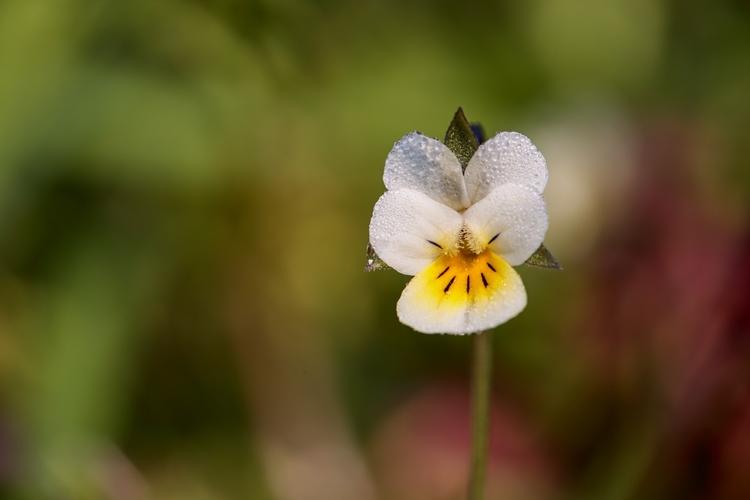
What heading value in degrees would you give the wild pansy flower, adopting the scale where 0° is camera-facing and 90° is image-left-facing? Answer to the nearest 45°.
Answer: approximately 0°
